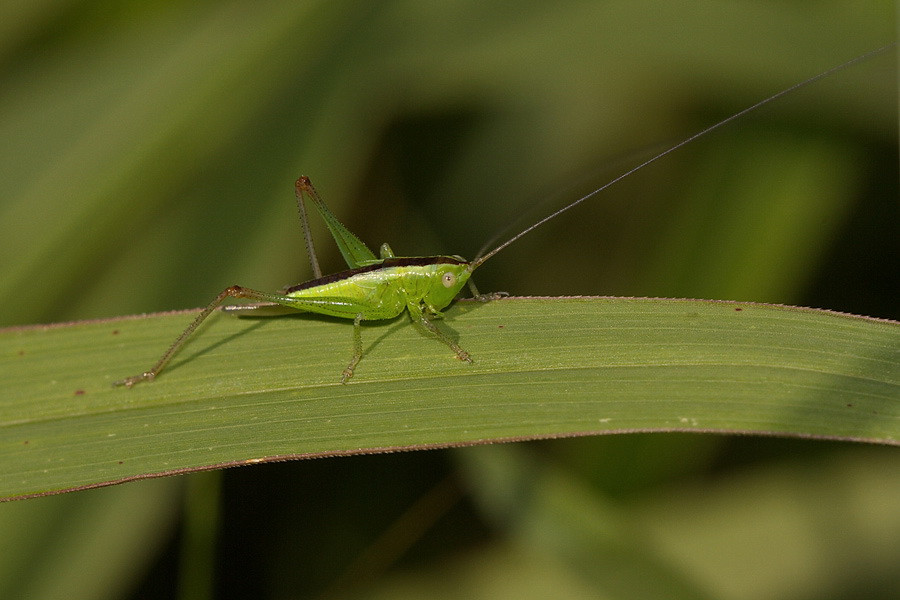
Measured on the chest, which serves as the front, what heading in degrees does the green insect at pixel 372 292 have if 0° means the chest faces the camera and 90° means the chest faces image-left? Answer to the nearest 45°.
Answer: approximately 270°
